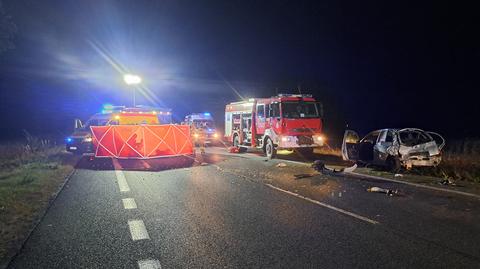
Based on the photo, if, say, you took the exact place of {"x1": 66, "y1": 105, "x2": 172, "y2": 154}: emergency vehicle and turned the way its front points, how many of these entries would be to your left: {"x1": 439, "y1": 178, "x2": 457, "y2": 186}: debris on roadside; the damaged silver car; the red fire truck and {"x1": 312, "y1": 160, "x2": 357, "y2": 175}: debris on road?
4

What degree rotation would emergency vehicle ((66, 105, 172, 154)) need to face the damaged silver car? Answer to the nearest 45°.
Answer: approximately 90° to its left

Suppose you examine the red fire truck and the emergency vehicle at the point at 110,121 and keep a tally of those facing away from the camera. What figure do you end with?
0

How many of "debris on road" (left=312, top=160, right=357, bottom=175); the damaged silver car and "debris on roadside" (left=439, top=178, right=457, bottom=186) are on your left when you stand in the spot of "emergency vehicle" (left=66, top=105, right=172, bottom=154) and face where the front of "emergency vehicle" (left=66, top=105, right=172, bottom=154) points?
3

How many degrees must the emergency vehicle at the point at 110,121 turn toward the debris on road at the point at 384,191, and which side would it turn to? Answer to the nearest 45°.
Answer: approximately 90° to its left

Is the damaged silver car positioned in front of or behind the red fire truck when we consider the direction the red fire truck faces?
in front

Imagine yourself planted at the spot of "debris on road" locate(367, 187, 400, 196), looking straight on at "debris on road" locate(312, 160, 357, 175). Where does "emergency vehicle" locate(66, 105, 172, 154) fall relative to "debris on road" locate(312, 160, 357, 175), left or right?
left

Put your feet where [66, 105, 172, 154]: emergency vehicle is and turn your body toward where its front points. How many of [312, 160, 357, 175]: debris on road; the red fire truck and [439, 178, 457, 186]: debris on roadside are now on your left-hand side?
3

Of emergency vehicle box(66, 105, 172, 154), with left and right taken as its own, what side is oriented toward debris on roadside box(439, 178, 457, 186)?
left

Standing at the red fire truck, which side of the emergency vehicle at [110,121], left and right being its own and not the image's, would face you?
left

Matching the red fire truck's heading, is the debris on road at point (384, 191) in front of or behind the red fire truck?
in front

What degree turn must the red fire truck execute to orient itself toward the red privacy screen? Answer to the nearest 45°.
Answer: approximately 135° to its right
